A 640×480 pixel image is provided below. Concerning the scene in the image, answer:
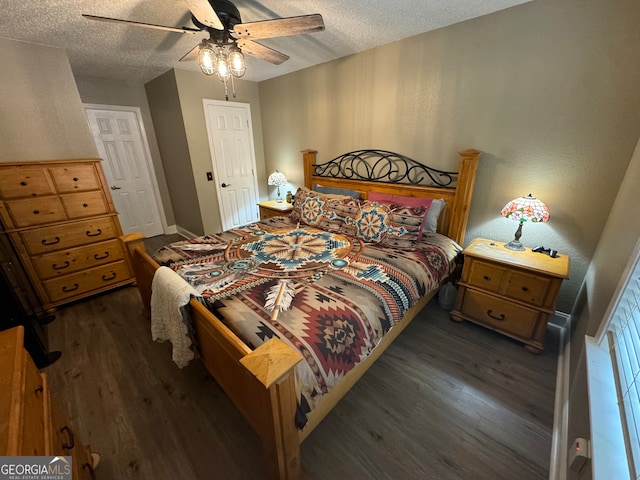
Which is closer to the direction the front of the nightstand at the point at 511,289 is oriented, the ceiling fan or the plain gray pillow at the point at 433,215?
the ceiling fan

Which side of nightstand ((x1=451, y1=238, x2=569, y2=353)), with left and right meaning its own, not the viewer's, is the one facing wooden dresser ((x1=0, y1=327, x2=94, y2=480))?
front

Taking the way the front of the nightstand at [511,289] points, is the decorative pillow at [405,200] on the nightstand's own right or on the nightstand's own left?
on the nightstand's own right

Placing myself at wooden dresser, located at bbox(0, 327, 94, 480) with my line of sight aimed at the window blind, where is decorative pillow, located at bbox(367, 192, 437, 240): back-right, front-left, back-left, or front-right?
front-left

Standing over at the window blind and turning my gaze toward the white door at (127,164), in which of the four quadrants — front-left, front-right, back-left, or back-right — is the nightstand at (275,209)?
front-right

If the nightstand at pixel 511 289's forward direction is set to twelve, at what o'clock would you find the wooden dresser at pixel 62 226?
The wooden dresser is roughly at 2 o'clock from the nightstand.

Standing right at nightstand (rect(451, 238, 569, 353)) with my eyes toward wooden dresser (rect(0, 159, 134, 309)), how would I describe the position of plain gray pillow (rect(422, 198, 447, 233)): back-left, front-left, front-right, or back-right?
front-right

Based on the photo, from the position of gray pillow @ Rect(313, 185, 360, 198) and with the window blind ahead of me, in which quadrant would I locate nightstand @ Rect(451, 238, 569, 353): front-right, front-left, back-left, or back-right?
front-left

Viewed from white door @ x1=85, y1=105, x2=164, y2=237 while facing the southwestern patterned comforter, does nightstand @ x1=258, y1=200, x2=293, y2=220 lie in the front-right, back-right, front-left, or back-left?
front-left

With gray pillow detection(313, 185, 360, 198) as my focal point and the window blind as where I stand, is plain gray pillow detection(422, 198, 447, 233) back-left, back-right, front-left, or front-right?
front-right

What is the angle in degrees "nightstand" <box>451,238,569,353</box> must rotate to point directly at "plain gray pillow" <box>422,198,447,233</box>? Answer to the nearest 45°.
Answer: approximately 90° to its right

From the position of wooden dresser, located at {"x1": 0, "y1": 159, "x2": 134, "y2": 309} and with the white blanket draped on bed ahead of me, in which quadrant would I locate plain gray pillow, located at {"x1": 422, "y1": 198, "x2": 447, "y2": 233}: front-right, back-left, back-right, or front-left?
front-left

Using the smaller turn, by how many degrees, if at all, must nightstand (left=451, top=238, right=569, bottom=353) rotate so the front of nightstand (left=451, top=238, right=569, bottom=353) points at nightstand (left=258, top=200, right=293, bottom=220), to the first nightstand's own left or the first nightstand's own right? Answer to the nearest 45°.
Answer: approximately 90° to the first nightstand's own right

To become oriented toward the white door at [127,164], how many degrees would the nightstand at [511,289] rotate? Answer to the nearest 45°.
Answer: approximately 90° to its right

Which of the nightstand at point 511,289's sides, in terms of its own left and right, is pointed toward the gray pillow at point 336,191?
right

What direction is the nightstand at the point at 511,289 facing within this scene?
toward the camera
